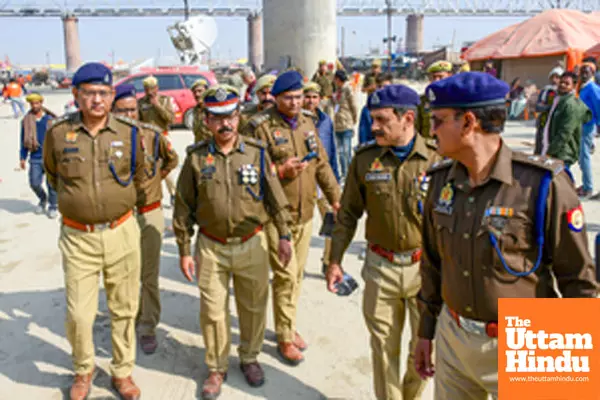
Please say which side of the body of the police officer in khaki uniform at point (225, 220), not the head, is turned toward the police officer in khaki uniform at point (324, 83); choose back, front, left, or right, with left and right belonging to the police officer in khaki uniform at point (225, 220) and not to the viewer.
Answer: back

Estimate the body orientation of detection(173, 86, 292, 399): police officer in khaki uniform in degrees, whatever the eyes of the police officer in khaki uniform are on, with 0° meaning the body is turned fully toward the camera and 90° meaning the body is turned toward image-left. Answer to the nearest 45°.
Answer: approximately 0°

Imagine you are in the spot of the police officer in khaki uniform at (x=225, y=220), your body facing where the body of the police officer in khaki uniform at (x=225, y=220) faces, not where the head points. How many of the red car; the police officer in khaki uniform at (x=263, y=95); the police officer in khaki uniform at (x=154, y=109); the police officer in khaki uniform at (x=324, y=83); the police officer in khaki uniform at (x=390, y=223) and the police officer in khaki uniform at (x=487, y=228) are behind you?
4

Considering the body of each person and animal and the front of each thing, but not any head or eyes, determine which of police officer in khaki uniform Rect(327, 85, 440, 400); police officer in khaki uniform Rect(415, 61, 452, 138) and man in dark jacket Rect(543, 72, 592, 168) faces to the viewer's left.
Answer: the man in dark jacket

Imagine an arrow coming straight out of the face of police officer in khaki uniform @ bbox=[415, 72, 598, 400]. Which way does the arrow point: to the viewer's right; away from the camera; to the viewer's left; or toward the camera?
to the viewer's left

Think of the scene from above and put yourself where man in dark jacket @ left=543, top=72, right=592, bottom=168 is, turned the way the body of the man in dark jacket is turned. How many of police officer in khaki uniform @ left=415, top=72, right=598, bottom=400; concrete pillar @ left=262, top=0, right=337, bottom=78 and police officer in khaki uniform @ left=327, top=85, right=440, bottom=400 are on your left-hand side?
2

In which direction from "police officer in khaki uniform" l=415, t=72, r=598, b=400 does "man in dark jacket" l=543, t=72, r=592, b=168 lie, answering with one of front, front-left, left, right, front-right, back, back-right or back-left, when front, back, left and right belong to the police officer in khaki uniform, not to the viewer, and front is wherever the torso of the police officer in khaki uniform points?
back-right

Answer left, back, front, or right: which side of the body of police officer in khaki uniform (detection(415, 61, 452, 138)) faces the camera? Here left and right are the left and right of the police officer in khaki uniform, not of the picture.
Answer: front

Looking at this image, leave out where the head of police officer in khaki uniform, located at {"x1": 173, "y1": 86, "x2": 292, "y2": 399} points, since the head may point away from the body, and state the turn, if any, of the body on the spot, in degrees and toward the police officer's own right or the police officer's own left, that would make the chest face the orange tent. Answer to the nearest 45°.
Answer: approximately 135° to the police officer's own left

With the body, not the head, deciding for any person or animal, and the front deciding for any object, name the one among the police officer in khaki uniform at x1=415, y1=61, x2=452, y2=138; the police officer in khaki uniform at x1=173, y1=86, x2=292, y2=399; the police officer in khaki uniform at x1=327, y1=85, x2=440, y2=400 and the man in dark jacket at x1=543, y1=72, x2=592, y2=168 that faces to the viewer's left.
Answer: the man in dark jacket

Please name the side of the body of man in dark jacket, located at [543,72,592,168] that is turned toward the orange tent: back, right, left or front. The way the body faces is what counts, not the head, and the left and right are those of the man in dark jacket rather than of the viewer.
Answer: right

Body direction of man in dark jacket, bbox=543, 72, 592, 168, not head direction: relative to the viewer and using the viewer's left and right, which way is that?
facing to the left of the viewer

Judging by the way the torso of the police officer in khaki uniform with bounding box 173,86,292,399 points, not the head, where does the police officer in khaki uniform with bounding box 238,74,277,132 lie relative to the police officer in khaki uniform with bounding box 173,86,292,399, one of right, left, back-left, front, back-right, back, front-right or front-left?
back
